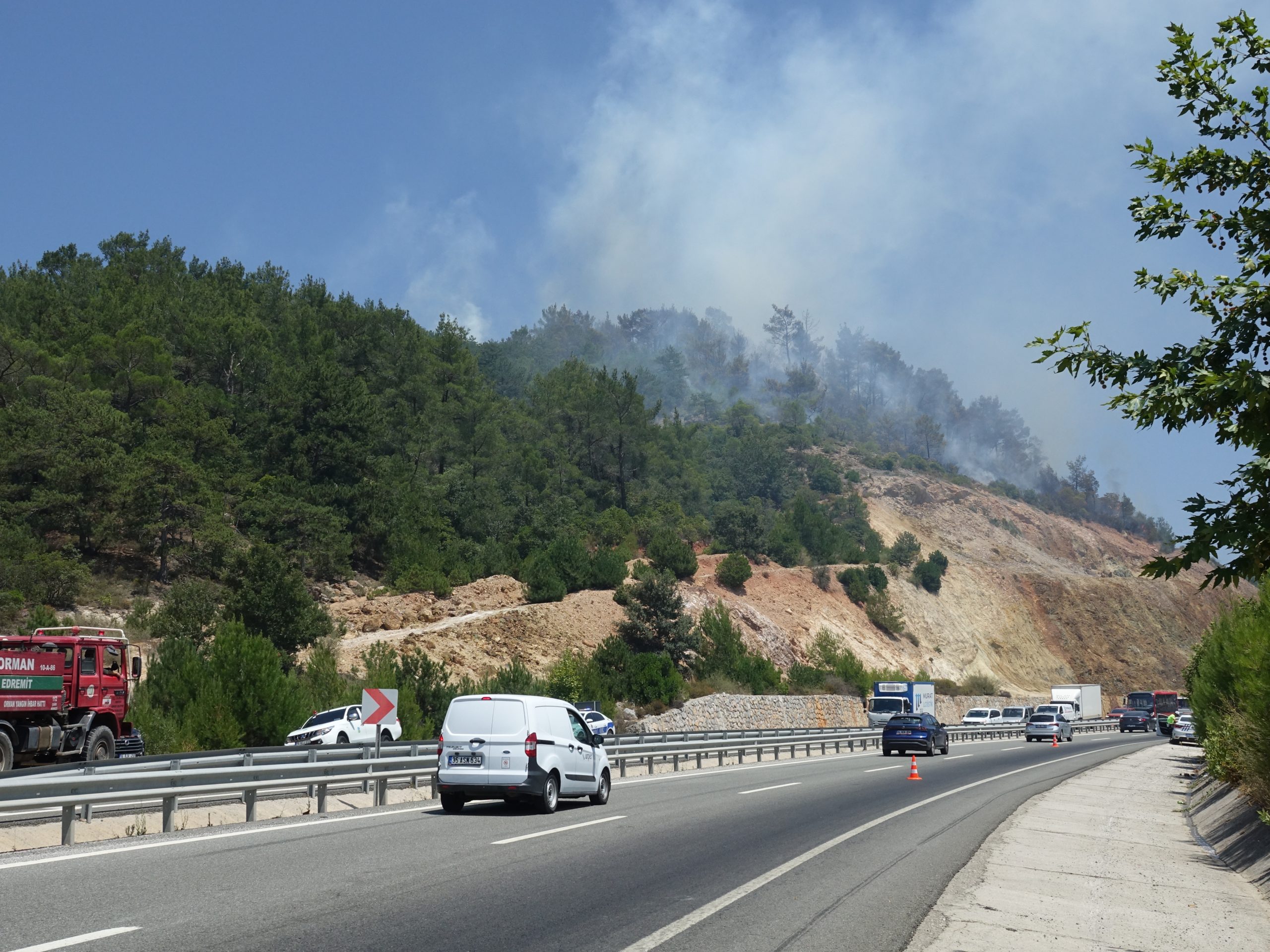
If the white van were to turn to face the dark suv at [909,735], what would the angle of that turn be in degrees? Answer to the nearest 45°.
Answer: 0° — it already faces it

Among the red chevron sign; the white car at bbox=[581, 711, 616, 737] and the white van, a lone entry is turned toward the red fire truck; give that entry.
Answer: the white car

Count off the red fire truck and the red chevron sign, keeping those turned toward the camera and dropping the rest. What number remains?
1

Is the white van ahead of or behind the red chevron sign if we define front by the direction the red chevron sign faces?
ahead

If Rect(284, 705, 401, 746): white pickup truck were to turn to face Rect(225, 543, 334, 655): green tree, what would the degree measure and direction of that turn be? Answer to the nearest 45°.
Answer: approximately 135° to its right

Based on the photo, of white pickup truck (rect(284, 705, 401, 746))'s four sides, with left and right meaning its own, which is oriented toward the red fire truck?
front

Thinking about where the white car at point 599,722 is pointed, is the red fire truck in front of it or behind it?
in front

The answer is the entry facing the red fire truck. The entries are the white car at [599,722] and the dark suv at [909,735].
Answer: the white car

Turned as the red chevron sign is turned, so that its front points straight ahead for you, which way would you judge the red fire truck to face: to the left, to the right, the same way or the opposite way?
to the left

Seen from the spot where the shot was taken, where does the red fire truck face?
facing to the right of the viewer

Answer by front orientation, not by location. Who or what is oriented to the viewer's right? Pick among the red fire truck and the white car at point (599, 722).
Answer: the red fire truck

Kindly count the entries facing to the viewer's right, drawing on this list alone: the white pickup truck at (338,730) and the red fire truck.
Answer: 1

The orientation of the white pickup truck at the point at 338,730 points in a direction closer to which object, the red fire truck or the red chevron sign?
the red fire truck
